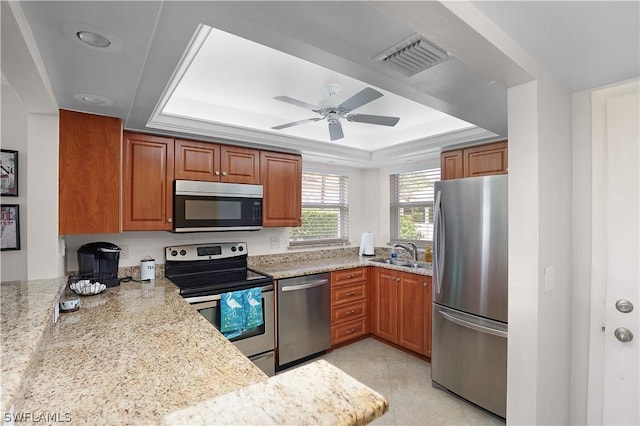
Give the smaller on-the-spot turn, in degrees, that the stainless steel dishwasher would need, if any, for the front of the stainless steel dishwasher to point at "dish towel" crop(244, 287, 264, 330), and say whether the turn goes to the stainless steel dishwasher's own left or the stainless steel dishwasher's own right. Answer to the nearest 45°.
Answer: approximately 90° to the stainless steel dishwasher's own right

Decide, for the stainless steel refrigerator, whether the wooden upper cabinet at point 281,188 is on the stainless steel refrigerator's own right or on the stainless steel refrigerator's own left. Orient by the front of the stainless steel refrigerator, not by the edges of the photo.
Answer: on the stainless steel refrigerator's own right

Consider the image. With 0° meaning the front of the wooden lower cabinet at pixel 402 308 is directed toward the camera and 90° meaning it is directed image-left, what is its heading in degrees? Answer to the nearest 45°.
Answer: approximately 45°

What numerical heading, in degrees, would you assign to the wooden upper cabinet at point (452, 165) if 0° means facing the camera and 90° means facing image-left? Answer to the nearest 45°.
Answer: approximately 45°

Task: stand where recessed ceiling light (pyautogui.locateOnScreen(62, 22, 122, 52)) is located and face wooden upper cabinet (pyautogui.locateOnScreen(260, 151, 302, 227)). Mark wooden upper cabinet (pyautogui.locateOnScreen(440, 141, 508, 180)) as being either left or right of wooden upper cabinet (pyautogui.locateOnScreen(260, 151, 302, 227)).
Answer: right

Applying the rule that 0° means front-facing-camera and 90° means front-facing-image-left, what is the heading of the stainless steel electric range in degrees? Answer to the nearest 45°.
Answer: approximately 315°

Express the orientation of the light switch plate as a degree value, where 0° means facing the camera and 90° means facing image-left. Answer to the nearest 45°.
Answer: approximately 315°

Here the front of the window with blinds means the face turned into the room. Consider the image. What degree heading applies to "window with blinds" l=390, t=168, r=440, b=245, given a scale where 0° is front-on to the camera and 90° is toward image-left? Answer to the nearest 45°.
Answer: approximately 45°
